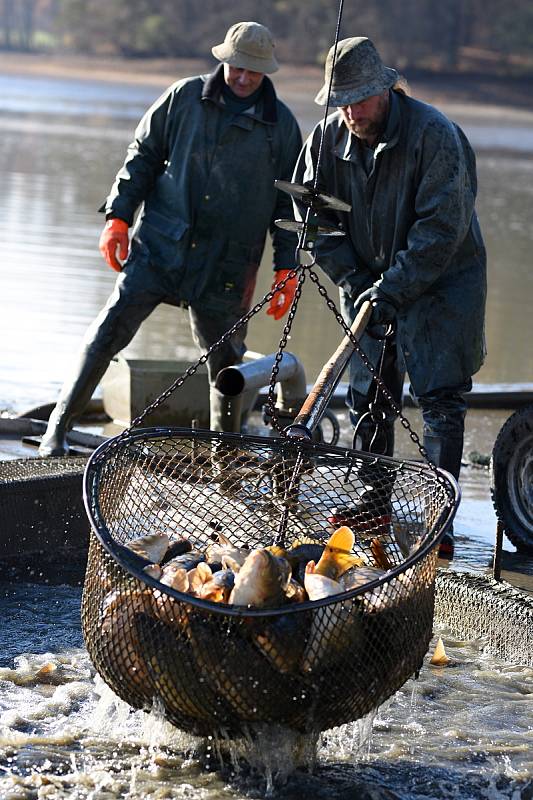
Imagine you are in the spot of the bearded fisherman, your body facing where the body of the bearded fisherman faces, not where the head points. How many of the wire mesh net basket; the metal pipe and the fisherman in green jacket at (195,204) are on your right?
2

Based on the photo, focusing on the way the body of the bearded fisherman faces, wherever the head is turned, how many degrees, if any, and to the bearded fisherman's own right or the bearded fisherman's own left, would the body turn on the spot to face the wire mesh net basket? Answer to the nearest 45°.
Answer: approximately 45° to the bearded fisherman's own left

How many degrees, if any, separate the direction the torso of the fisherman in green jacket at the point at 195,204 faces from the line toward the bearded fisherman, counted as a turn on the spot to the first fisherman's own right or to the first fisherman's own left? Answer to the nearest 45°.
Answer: approximately 45° to the first fisherman's own left

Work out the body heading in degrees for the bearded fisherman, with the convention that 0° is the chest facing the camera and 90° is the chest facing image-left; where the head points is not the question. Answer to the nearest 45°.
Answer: approximately 45°

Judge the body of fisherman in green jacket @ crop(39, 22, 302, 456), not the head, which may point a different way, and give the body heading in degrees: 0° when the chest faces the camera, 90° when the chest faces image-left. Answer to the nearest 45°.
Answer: approximately 0°

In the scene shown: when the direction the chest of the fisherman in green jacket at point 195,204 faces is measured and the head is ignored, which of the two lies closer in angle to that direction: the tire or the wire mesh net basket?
the wire mesh net basket

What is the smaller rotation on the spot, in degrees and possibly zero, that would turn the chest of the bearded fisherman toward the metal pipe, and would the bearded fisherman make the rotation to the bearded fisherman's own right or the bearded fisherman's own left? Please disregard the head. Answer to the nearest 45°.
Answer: approximately 90° to the bearded fisherman's own right

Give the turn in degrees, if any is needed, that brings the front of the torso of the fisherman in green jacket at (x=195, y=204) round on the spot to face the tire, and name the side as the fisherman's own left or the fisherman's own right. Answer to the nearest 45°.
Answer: approximately 45° to the fisherman's own left
